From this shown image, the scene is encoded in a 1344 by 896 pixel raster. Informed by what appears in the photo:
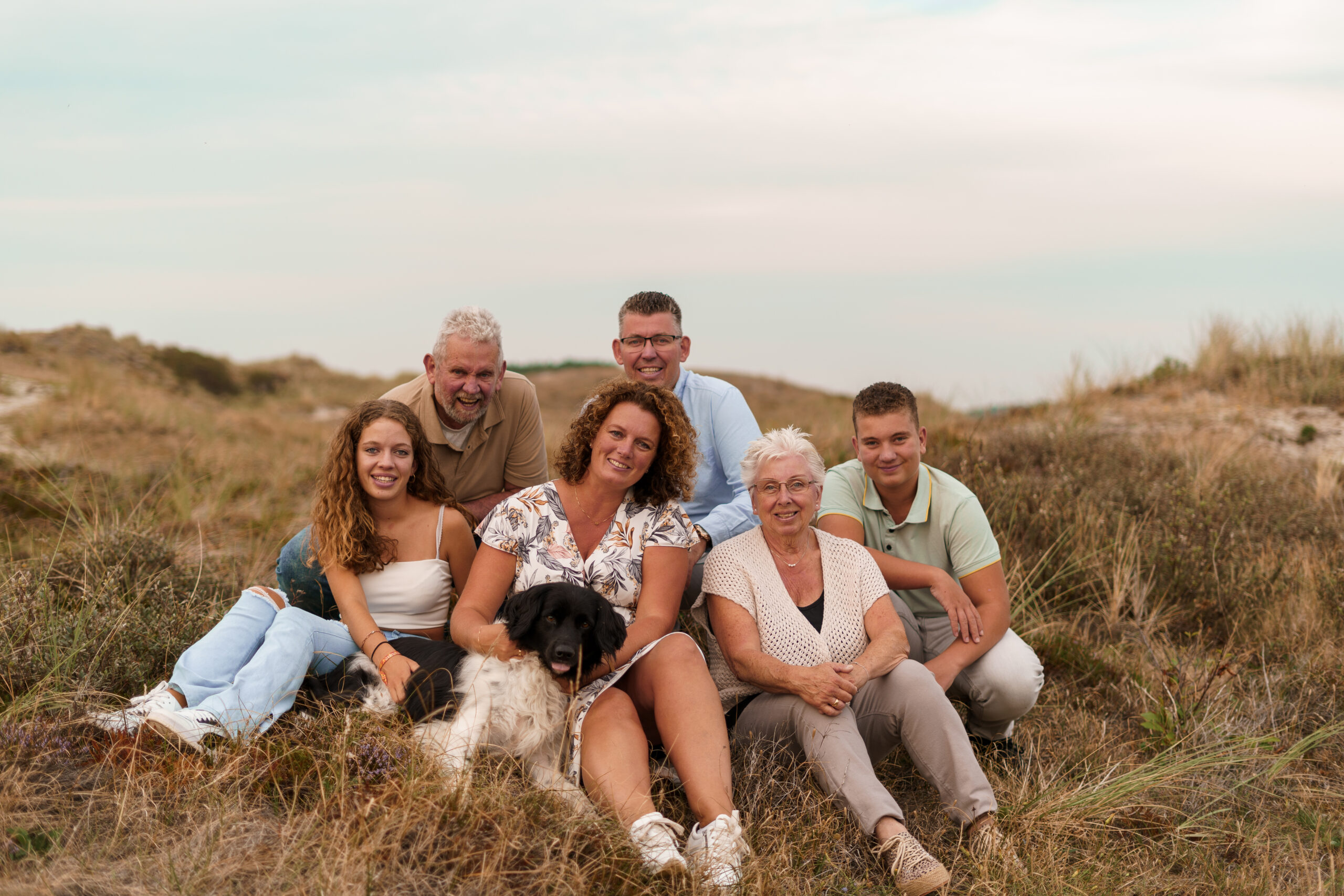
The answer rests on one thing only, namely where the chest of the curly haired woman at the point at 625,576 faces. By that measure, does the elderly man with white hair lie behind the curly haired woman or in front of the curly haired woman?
behind

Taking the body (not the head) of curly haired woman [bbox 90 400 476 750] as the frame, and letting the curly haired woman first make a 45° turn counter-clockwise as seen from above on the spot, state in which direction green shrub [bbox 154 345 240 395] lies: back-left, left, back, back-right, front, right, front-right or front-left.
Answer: back-left

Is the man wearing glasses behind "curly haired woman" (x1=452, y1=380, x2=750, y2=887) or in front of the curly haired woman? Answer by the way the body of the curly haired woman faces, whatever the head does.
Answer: behind

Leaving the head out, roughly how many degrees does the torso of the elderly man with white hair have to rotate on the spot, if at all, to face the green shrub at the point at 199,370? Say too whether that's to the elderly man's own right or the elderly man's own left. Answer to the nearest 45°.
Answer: approximately 180°

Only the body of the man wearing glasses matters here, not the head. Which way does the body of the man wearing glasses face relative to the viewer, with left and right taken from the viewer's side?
facing the viewer and to the left of the viewer

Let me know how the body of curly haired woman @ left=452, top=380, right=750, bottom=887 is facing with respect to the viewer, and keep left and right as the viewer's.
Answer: facing the viewer

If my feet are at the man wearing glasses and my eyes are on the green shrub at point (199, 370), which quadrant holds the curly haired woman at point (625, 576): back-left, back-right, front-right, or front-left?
back-left

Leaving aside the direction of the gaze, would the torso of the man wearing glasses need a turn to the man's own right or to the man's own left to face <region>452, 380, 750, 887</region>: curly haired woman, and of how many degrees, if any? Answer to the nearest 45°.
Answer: approximately 45° to the man's own left

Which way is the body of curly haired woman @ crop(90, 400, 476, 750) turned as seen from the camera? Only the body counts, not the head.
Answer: toward the camera

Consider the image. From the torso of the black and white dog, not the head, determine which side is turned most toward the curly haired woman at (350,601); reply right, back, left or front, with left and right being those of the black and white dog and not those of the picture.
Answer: back

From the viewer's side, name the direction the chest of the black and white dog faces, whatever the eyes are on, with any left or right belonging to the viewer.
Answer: facing the viewer and to the right of the viewer

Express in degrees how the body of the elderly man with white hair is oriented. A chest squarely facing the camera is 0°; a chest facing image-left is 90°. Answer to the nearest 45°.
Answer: approximately 0°
